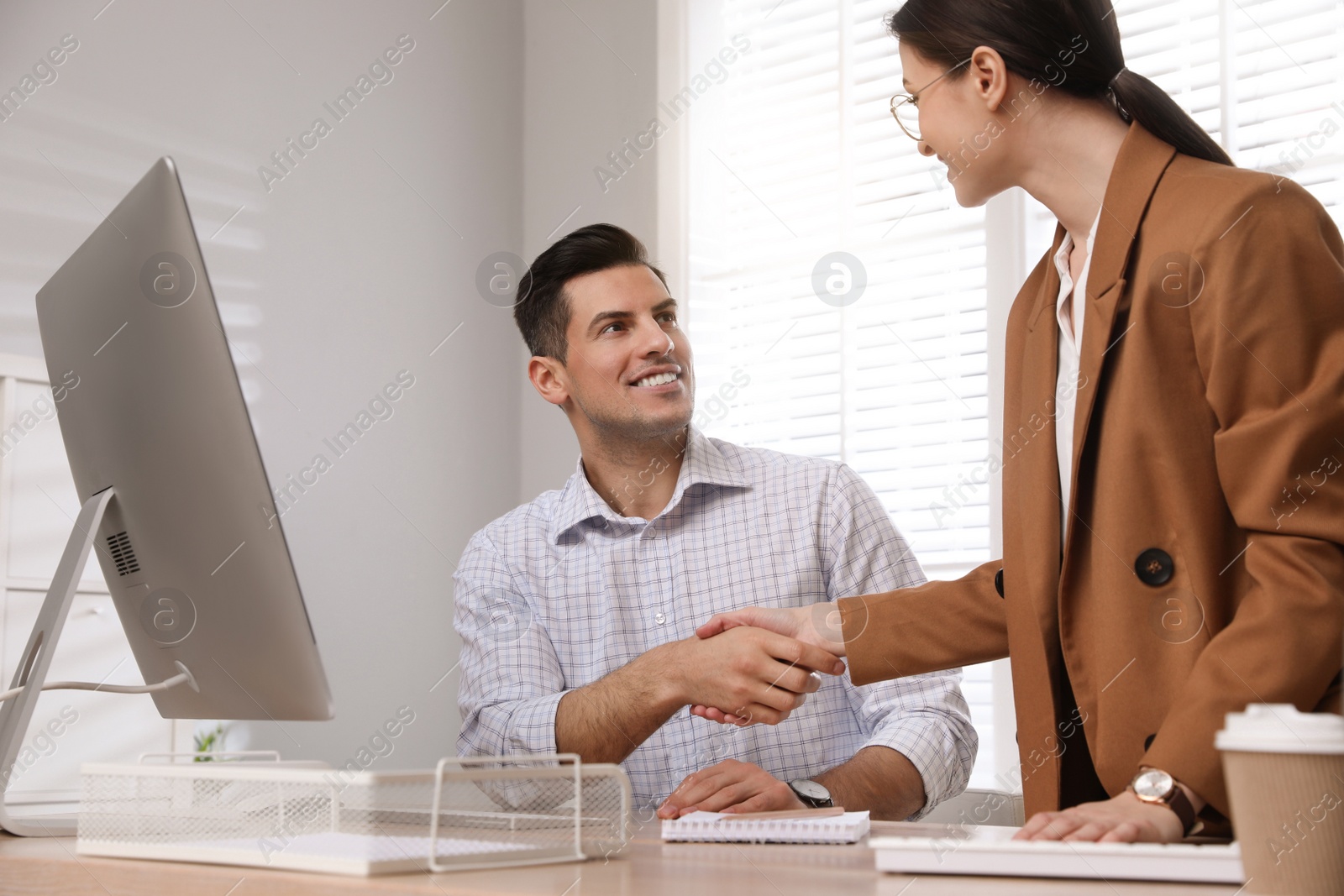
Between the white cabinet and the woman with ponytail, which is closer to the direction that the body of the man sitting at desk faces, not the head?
the woman with ponytail

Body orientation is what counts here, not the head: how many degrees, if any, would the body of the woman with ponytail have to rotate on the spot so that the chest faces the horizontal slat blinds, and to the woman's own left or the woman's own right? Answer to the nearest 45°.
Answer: approximately 135° to the woman's own right

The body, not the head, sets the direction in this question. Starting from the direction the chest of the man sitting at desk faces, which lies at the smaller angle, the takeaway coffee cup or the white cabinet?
the takeaway coffee cup

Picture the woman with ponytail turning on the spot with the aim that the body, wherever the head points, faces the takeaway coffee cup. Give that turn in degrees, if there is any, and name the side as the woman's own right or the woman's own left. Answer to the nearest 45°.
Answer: approximately 45° to the woman's own left

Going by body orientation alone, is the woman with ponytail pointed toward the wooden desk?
yes

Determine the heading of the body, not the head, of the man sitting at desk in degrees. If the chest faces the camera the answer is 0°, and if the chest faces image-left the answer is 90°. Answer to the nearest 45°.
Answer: approximately 0°

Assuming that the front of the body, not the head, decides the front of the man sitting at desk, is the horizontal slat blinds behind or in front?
behind

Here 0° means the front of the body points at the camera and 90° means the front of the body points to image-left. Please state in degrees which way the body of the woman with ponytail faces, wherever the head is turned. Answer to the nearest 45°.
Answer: approximately 45°

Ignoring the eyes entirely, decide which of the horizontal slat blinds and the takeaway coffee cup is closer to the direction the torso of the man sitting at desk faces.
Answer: the takeaway coffee cup

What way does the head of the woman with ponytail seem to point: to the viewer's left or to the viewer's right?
to the viewer's left
